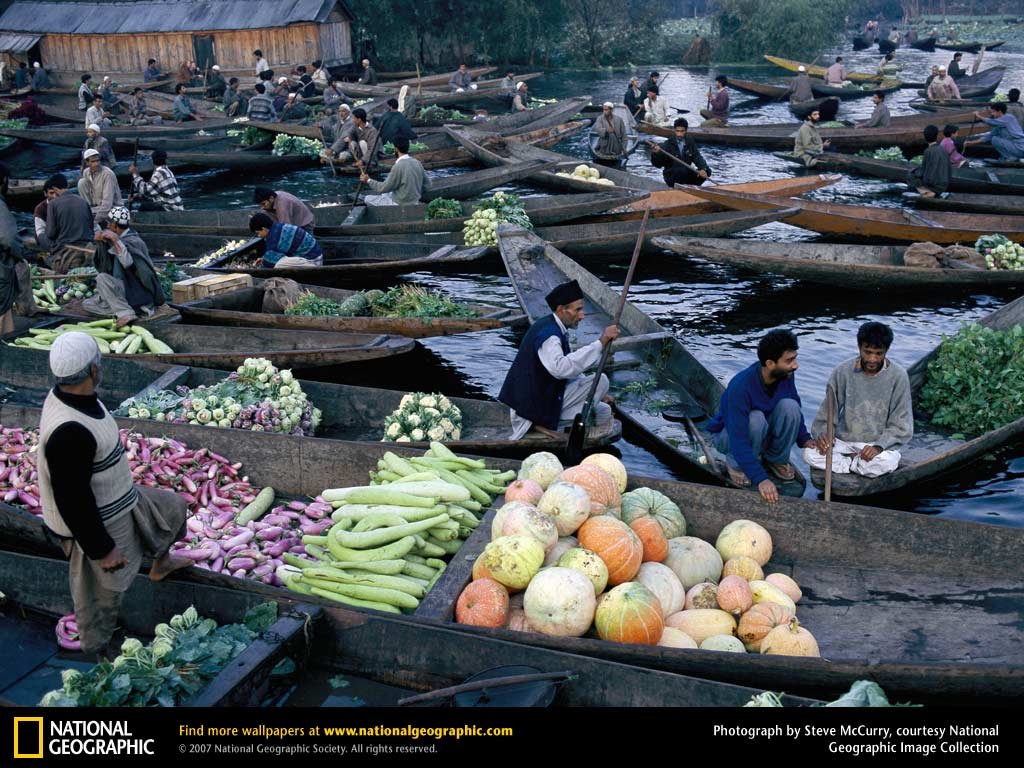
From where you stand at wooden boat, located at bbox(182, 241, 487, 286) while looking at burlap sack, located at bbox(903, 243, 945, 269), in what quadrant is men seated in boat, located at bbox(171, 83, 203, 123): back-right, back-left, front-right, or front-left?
back-left

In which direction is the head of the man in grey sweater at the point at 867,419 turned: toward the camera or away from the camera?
toward the camera

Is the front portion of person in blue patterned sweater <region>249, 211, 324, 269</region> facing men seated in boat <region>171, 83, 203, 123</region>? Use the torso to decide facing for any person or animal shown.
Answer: no

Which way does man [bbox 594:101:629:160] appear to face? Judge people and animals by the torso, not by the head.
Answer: toward the camera

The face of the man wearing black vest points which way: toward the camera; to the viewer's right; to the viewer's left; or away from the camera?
to the viewer's right
